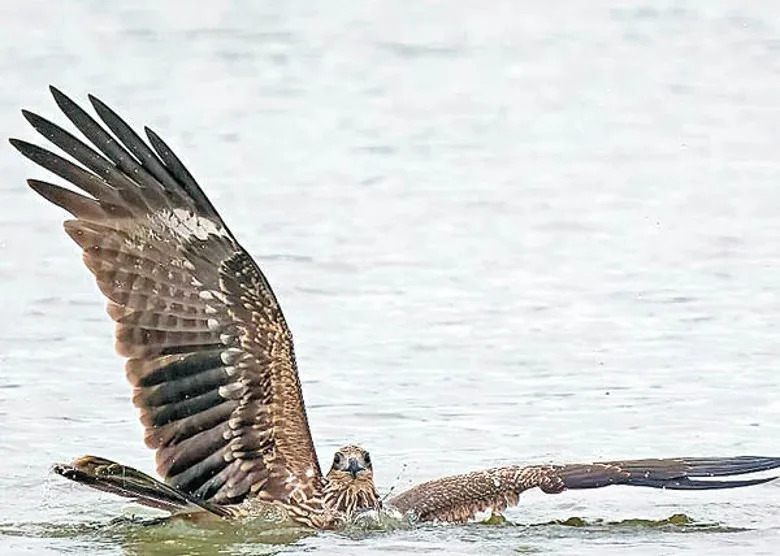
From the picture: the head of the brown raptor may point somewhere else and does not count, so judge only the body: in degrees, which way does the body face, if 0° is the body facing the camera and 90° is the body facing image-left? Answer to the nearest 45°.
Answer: approximately 315°
